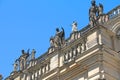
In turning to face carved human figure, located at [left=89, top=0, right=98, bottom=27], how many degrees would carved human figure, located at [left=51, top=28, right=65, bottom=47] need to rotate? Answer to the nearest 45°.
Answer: approximately 90° to its left

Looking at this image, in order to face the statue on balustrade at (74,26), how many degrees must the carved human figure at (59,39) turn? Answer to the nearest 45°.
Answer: approximately 135° to its left

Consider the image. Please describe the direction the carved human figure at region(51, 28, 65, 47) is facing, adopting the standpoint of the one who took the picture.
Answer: facing the viewer and to the left of the viewer

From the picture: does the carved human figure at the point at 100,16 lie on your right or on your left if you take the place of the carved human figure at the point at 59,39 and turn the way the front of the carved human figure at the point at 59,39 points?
on your left

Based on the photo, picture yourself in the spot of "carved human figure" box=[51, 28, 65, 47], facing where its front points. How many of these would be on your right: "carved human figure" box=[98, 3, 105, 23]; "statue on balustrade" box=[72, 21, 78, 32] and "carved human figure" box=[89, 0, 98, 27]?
0

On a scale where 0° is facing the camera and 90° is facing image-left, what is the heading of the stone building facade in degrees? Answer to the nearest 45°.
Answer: approximately 45°
